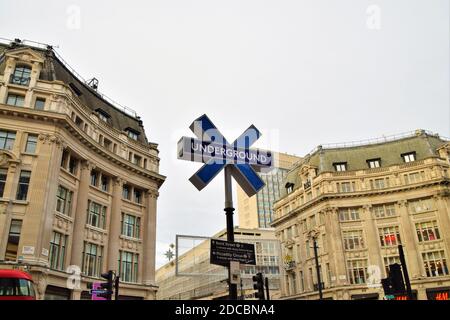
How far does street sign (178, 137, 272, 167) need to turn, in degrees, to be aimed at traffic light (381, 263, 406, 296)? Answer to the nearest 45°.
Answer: approximately 90° to its left

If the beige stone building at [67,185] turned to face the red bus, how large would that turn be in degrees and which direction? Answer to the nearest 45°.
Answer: approximately 45° to its right

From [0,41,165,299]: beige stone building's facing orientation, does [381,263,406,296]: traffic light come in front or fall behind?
in front

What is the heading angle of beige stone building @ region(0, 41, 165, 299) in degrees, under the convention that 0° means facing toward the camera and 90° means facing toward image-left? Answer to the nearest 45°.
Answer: approximately 315°

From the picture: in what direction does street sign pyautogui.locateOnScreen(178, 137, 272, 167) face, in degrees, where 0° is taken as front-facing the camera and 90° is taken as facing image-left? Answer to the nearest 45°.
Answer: approximately 315°
